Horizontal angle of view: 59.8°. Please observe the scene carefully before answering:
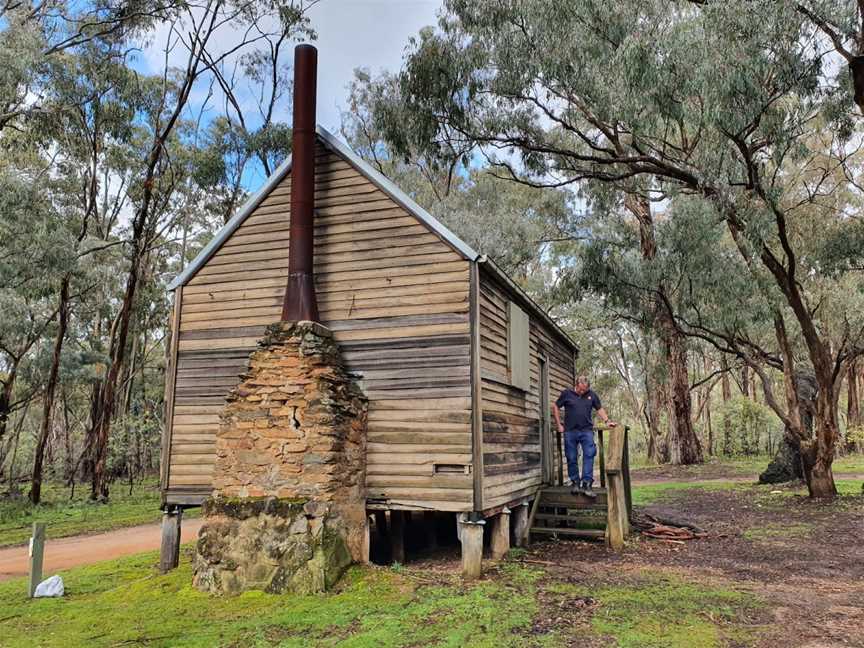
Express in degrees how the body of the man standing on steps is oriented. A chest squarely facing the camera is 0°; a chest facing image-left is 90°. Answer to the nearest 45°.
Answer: approximately 0°

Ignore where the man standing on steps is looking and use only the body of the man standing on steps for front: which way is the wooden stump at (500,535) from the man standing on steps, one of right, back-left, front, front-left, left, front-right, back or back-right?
front-right

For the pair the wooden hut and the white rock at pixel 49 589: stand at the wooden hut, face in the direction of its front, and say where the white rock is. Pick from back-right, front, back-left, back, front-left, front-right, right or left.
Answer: back

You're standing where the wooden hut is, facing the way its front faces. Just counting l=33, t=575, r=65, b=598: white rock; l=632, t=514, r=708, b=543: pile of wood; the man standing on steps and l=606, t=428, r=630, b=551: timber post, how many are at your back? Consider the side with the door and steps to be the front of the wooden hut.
1

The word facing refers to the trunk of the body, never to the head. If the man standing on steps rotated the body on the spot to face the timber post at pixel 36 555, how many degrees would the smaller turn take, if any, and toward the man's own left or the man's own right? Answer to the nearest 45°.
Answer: approximately 45° to the man's own right

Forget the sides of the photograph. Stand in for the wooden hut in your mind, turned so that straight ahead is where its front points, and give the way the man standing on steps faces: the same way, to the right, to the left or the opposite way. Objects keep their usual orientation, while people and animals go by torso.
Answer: to the right

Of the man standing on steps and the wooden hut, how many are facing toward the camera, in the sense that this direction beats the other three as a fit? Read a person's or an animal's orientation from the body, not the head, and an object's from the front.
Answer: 1

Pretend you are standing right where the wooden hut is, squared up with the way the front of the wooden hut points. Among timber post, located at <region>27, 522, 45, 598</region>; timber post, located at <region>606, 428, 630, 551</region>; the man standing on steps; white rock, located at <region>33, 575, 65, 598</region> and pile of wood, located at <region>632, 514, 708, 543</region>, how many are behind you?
2

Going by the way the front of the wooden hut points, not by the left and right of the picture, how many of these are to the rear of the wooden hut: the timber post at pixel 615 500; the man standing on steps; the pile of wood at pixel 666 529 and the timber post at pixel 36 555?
1

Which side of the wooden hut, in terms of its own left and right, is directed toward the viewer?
right

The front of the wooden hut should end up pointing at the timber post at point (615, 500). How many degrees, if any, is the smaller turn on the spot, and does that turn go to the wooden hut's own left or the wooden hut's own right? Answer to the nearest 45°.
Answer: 0° — it already faces it
